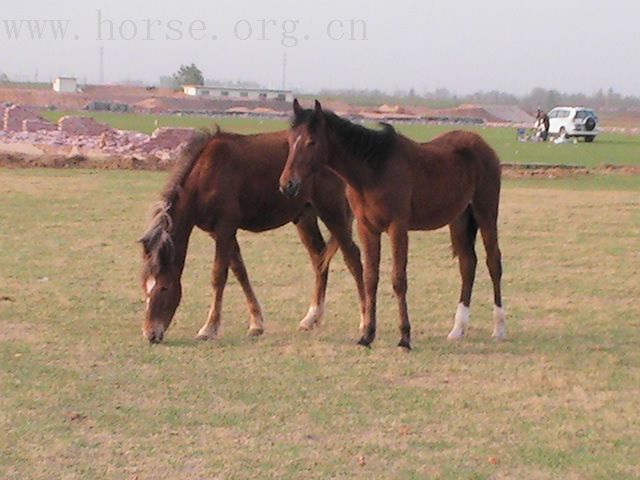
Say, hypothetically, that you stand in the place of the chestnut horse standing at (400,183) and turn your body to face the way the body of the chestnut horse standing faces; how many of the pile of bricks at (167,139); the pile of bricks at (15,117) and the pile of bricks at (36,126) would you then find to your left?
0

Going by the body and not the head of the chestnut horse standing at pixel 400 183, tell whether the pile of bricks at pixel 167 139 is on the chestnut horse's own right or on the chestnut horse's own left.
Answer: on the chestnut horse's own right

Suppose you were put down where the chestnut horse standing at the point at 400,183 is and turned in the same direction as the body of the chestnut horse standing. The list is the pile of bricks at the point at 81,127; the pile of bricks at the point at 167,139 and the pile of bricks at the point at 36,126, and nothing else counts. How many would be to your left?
0

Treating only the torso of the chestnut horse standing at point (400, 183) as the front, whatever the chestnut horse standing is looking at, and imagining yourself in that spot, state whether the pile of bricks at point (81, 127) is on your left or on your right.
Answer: on your right

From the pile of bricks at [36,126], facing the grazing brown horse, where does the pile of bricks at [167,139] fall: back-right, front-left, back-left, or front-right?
front-left

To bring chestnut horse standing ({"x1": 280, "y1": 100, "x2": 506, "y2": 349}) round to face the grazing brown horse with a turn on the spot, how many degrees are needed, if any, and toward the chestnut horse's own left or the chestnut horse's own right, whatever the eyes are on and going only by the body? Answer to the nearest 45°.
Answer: approximately 45° to the chestnut horse's own right

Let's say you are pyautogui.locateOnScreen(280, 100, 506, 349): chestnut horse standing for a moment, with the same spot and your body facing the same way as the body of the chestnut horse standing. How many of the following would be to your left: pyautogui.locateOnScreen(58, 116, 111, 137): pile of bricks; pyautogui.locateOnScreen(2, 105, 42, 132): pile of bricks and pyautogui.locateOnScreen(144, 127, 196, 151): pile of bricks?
0

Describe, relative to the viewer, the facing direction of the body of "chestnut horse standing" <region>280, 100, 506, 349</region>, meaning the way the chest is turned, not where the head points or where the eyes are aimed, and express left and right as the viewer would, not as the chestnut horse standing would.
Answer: facing the viewer and to the left of the viewer

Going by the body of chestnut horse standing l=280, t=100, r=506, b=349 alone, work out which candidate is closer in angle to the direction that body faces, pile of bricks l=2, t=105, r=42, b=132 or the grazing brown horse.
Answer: the grazing brown horse
